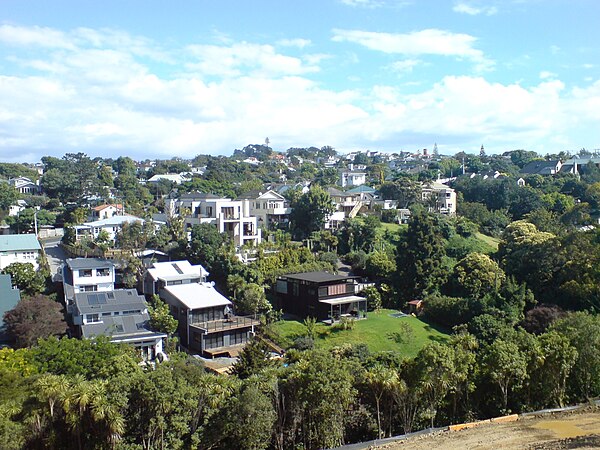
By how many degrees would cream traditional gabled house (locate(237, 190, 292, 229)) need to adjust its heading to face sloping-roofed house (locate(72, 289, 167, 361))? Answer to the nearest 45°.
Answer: approximately 45° to its right

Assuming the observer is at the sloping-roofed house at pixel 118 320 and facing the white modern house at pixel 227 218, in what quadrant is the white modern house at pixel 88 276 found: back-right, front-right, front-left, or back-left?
front-left

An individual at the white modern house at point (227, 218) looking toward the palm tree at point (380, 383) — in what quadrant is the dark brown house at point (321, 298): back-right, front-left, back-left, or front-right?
front-left

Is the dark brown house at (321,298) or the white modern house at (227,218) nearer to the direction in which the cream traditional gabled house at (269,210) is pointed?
the dark brown house

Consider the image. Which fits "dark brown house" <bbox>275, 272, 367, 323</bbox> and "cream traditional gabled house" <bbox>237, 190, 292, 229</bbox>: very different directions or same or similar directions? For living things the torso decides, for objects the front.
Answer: same or similar directions

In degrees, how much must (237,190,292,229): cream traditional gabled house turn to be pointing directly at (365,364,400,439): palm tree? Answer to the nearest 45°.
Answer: approximately 45° to its right

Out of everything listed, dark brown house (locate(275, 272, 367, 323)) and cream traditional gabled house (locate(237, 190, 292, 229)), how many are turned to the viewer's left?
0

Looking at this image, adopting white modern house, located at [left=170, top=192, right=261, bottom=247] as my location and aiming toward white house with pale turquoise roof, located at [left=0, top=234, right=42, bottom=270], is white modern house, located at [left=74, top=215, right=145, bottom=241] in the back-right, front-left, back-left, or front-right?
front-right

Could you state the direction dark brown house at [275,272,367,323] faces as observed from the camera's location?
facing the viewer and to the right of the viewer

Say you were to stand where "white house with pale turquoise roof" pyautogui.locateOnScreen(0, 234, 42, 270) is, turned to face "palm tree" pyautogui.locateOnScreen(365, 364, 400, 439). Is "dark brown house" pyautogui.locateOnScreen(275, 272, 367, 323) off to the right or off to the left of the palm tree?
left
